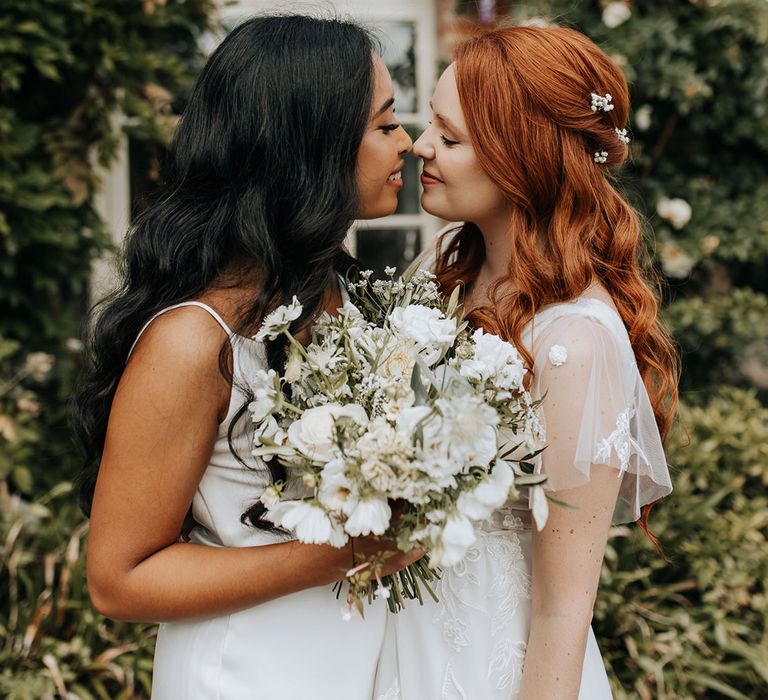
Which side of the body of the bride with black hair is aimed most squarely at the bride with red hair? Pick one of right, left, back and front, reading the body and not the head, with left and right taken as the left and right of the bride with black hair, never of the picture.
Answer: front

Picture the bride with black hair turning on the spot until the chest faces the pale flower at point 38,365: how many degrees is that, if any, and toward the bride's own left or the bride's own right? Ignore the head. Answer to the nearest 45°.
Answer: approximately 135° to the bride's own left

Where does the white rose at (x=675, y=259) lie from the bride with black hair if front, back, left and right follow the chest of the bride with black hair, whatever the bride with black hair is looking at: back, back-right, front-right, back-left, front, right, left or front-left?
front-left

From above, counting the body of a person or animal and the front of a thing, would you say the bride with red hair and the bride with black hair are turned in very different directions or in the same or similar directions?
very different directions

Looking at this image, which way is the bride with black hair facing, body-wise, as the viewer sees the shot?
to the viewer's right

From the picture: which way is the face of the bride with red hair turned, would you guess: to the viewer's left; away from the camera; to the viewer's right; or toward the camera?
to the viewer's left

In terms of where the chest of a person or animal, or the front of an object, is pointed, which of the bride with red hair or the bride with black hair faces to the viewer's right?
the bride with black hair

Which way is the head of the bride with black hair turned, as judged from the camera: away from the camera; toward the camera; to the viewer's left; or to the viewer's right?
to the viewer's right

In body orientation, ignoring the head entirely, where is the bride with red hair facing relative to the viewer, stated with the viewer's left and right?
facing to the left of the viewer

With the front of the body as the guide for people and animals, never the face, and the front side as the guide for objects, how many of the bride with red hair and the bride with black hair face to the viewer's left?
1

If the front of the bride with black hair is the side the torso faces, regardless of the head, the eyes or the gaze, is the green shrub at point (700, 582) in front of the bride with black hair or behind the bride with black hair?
in front
